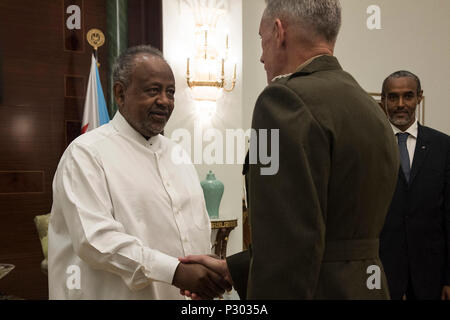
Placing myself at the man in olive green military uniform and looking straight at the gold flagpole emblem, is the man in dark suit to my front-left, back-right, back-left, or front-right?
front-right

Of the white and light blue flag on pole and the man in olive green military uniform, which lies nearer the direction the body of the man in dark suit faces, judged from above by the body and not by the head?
the man in olive green military uniform

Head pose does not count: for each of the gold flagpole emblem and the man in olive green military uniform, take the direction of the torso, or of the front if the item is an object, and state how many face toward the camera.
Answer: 1

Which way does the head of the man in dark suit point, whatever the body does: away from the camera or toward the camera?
toward the camera

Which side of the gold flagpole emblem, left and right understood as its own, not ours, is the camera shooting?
front

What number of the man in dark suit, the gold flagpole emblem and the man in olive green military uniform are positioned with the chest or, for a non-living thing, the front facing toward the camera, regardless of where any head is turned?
2

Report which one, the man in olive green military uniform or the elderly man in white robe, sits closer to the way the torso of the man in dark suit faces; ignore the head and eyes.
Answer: the man in olive green military uniform

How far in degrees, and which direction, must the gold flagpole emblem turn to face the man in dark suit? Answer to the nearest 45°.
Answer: approximately 45° to its left

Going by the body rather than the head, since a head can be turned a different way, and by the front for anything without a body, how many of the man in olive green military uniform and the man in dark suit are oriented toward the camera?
1

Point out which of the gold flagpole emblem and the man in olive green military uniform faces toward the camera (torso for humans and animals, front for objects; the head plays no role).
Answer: the gold flagpole emblem

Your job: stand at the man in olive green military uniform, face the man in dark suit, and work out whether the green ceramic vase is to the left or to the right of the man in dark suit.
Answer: left

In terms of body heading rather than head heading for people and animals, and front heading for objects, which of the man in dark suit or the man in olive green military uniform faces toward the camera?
the man in dark suit

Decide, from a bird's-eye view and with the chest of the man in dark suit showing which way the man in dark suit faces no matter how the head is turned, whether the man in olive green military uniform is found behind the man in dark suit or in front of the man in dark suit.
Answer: in front

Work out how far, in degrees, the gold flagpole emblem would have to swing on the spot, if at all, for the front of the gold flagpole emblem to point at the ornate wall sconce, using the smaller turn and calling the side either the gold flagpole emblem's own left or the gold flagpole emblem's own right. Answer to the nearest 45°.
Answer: approximately 90° to the gold flagpole emblem's own left

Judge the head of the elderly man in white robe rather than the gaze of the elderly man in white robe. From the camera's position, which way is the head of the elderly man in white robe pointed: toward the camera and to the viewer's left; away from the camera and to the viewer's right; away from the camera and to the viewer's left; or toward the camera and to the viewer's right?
toward the camera and to the viewer's right

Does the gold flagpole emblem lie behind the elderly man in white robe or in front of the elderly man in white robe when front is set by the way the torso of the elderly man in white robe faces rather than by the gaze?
behind
